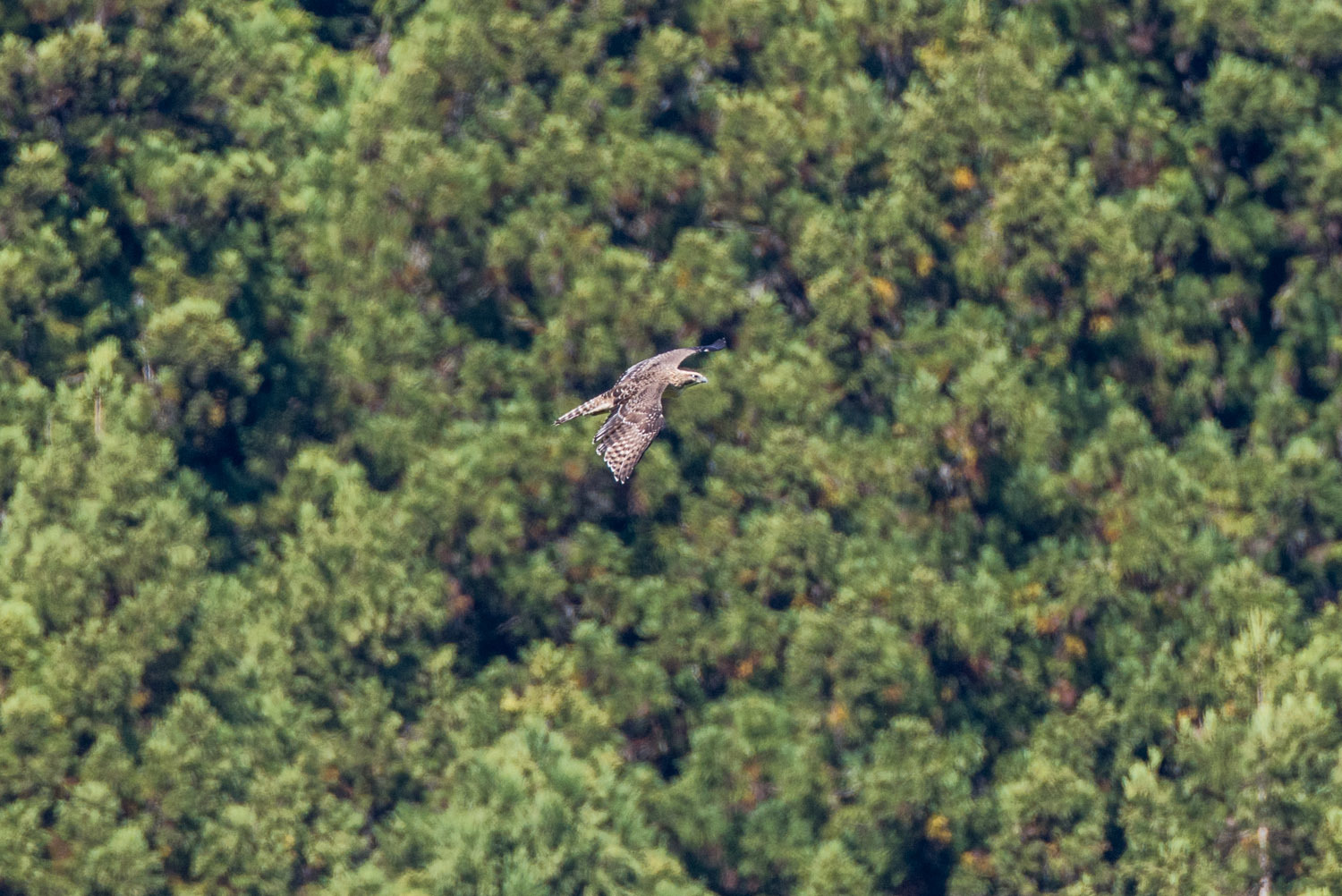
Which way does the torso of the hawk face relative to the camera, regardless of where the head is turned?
to the viewer's right
